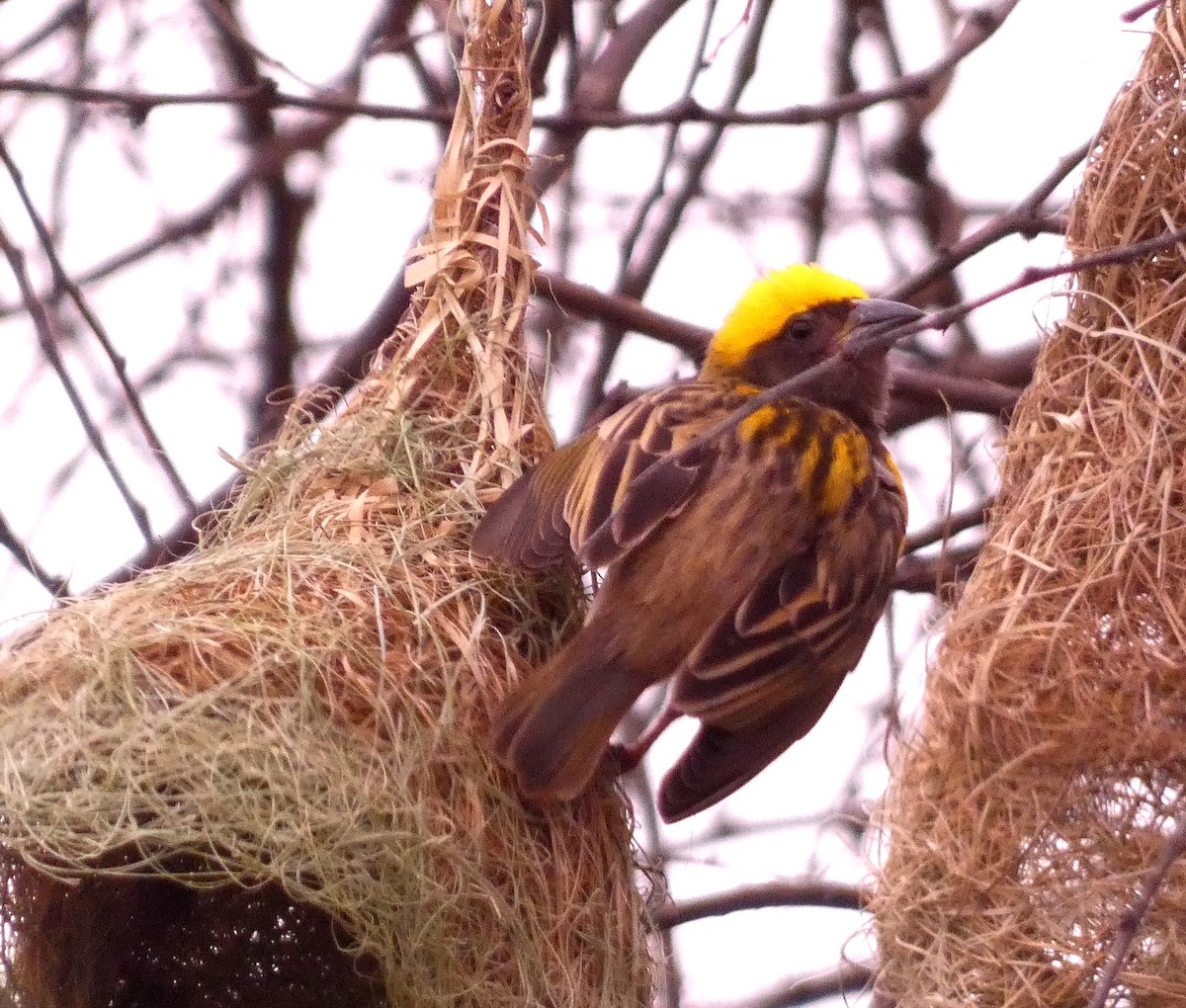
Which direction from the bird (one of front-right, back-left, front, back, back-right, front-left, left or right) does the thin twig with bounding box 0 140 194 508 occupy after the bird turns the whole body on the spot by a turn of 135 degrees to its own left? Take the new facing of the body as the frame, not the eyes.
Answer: front

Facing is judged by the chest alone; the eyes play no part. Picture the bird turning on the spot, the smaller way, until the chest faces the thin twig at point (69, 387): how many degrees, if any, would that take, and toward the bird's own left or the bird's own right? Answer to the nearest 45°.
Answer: approximately 135° to the bird's own left

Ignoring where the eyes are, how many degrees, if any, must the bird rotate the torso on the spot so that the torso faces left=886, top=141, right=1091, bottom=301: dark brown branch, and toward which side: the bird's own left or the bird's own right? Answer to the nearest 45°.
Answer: approximately 45° to the bird's own right

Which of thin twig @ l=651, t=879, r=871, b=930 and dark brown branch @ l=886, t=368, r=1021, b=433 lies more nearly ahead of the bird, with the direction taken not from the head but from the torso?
the dark brown branch

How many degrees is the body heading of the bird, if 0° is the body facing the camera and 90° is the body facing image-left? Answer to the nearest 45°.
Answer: approximately 225°
